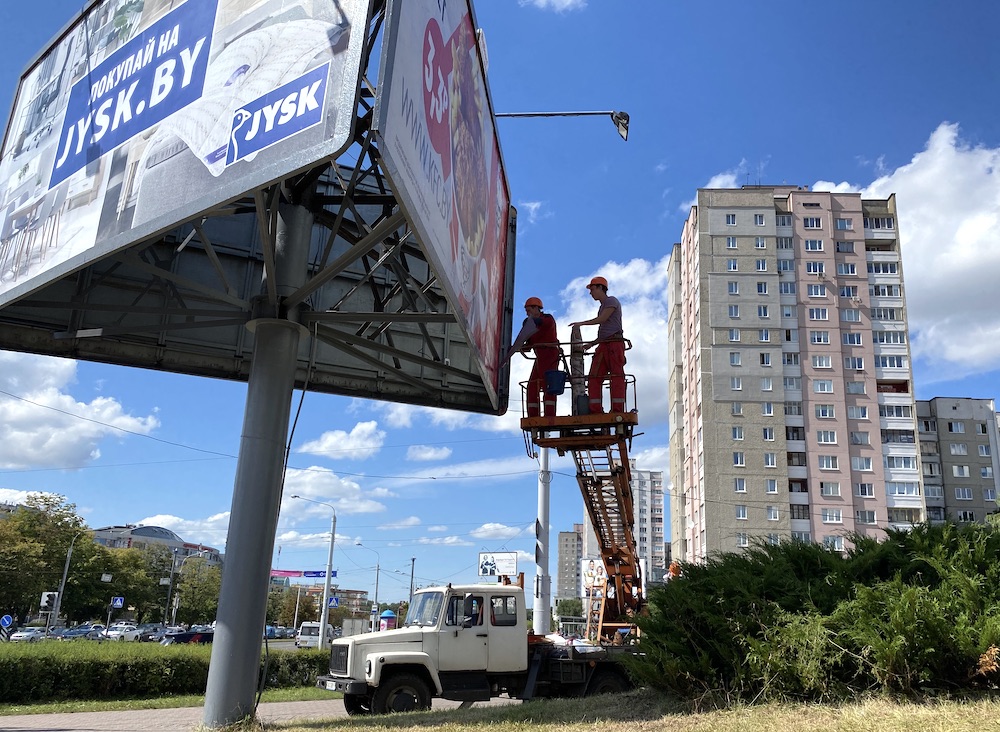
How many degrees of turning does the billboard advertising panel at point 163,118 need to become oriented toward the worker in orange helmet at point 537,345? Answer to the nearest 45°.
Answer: approximately 180°

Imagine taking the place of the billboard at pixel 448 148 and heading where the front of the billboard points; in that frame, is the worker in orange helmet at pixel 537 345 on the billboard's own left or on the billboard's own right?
on the billboard's own left

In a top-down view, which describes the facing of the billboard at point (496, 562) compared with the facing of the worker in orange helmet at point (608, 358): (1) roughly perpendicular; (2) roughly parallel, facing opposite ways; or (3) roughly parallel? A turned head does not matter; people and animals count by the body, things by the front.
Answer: roughly perpendicular

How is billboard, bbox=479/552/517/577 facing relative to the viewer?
toward the camera

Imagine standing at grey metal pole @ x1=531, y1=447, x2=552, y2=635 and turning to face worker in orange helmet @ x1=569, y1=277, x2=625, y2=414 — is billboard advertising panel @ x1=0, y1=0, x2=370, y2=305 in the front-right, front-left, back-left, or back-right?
front-right

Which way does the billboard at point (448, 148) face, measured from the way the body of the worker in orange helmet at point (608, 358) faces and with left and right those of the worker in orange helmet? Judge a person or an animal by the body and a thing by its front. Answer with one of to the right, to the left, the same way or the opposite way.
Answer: the opposite way

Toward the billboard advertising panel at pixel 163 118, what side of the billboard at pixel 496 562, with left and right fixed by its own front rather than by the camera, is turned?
front

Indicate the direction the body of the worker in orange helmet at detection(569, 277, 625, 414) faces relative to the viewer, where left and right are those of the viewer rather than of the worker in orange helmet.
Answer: facing to the left of the viewer

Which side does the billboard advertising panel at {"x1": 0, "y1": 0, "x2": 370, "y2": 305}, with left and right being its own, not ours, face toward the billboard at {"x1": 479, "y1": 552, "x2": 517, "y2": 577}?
back

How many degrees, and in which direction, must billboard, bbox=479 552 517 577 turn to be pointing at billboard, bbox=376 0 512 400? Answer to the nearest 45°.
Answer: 0° — it already faces it

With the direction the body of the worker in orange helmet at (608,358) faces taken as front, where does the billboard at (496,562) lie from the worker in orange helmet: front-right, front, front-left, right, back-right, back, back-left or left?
right

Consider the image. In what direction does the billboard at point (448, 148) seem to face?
to the viewer's right

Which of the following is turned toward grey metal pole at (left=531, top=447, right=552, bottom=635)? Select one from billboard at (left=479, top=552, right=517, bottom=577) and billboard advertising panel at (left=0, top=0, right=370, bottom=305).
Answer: the billboard

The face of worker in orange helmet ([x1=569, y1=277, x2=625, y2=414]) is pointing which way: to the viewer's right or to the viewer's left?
to the viewer's left

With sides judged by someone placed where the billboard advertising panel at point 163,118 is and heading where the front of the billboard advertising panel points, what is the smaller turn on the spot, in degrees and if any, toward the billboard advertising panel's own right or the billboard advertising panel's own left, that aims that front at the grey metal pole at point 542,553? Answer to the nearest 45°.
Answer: approximately 180°

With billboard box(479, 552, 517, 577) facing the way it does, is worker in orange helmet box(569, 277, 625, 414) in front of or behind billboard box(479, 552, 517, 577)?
in front
